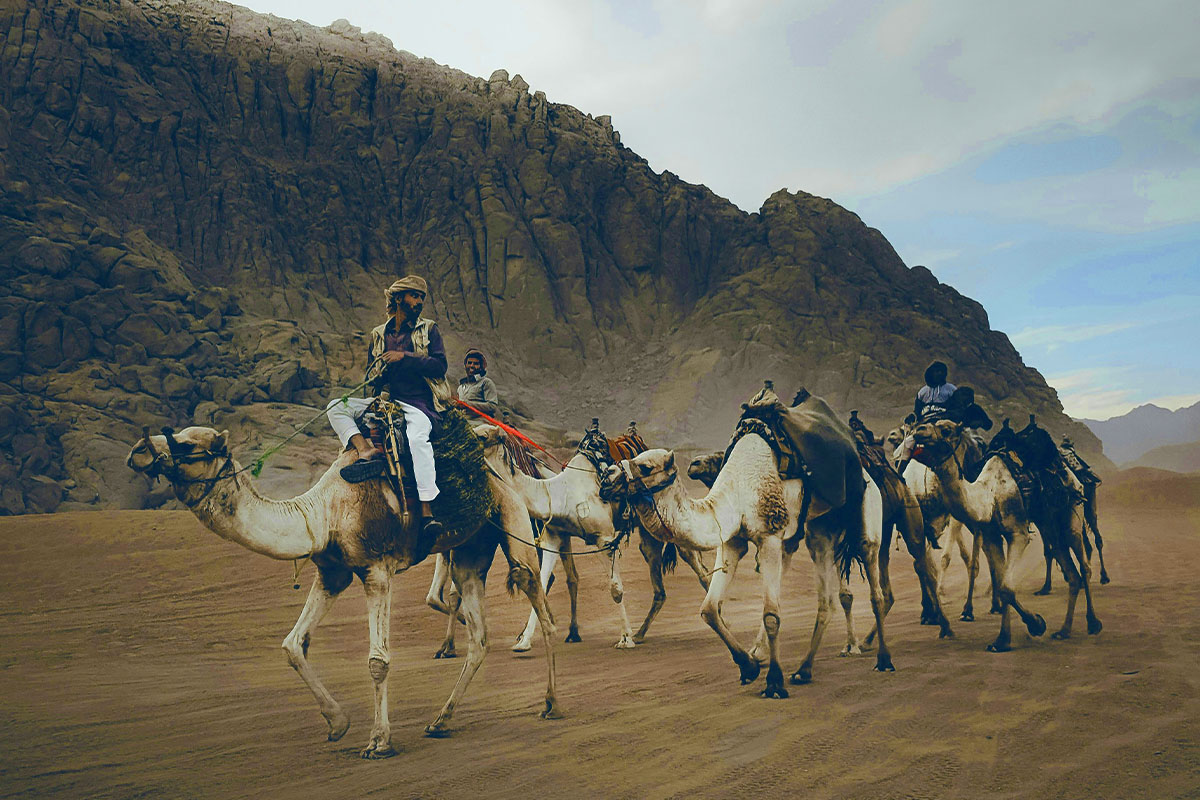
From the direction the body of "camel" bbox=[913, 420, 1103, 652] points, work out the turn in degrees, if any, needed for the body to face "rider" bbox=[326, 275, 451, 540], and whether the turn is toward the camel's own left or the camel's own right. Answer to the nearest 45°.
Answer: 0° — it already faces them

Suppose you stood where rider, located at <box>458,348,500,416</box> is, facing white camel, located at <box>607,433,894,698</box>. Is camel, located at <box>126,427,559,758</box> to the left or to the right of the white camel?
right

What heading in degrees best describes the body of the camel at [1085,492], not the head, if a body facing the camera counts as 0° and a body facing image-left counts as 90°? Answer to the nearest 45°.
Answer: approximately 45°

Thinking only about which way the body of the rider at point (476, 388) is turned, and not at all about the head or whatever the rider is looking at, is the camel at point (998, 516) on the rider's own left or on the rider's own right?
on the rider's own left

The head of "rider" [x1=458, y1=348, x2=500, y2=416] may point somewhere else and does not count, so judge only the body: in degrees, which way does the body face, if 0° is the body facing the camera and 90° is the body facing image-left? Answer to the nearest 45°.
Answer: approximately 45°

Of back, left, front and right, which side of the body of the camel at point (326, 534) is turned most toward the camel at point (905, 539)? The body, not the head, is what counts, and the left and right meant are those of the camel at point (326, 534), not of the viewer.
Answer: back

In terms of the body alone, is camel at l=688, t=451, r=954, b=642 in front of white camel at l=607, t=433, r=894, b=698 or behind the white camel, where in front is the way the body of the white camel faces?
behind

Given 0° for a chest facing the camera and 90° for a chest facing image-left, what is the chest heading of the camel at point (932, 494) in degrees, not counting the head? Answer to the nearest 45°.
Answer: approximately 45°

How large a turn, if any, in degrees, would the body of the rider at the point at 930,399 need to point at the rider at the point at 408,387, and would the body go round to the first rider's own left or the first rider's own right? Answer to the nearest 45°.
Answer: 0° — they already face them

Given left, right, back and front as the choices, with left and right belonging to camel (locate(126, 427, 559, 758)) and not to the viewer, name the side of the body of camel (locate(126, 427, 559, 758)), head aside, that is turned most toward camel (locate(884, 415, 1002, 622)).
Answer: back
